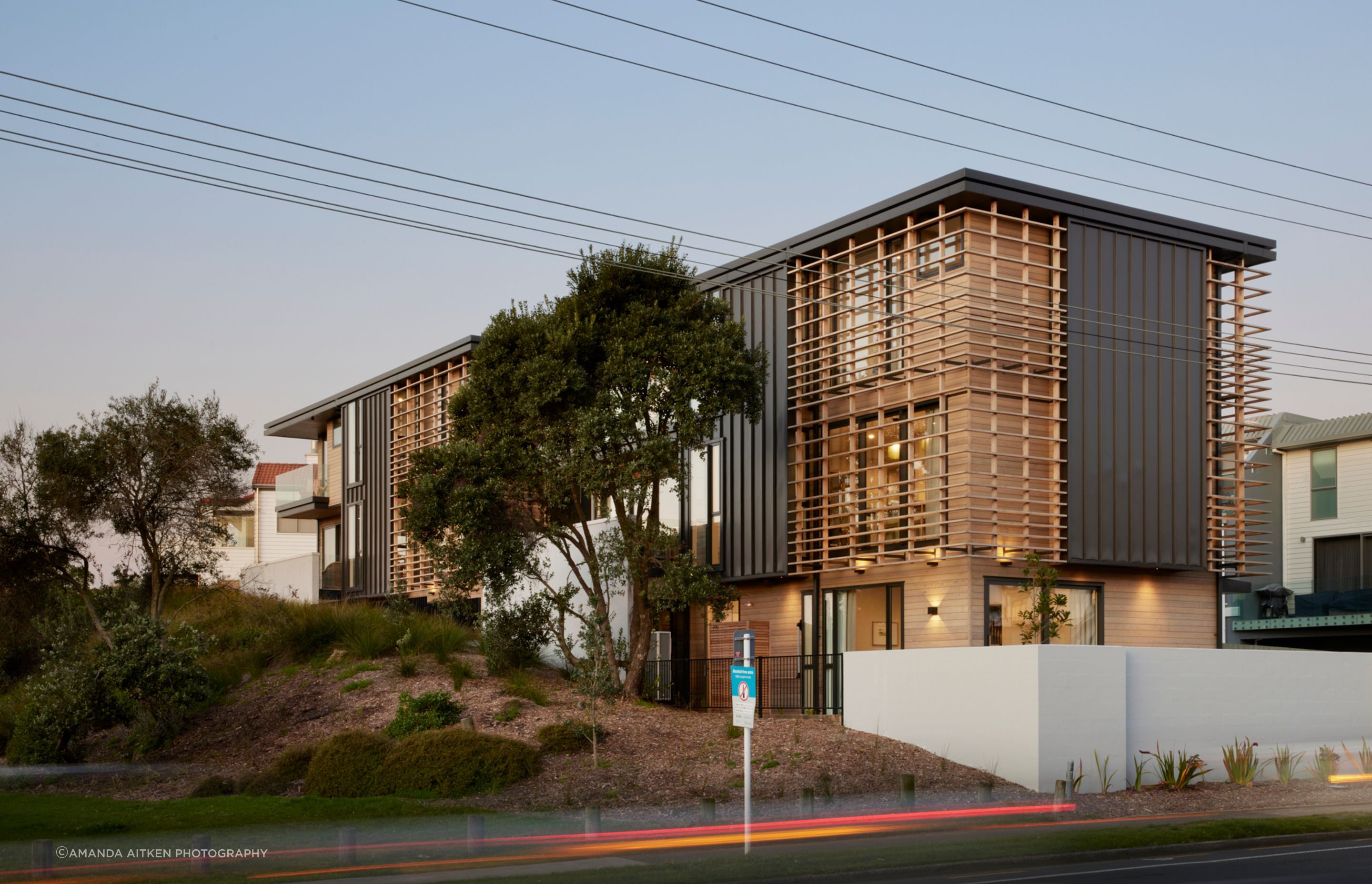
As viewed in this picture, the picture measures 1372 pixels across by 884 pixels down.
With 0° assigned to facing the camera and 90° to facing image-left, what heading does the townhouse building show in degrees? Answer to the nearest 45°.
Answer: approximately 45°

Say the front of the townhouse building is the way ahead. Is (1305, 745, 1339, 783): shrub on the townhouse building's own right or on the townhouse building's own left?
on the townhouse building's own left

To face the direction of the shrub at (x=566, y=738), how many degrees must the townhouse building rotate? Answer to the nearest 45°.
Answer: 0° — it already faces it

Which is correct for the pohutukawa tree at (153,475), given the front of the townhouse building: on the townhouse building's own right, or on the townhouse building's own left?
on the townhouse building's own right

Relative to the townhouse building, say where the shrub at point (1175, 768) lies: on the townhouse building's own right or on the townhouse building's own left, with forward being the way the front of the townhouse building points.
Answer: on the townhouse building's own left

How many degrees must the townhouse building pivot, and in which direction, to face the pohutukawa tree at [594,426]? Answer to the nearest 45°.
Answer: approximately 45° to its right

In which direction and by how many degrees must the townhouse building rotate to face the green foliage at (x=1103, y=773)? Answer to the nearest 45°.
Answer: approximately 45° to its left
